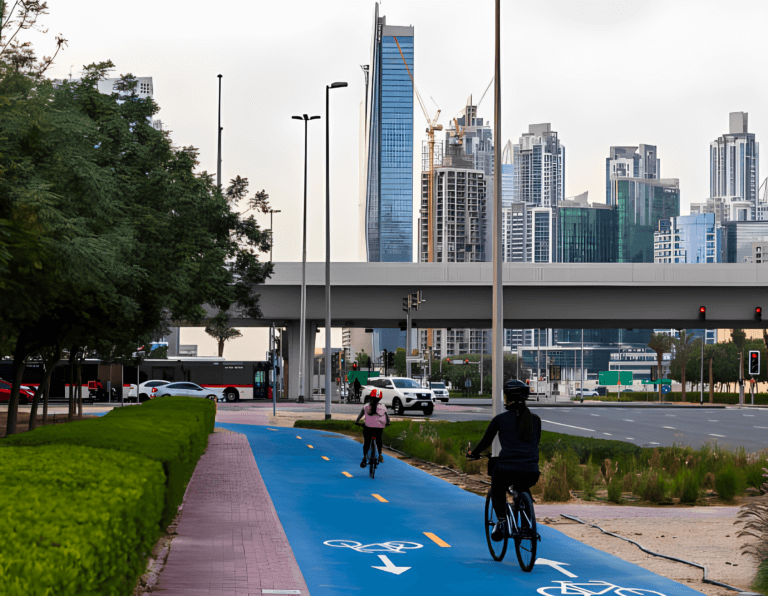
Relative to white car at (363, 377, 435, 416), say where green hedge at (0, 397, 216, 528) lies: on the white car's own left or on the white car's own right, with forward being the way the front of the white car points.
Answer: on the white car's own right

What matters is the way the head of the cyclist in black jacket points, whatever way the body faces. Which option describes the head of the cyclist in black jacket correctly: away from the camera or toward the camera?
away from the camera

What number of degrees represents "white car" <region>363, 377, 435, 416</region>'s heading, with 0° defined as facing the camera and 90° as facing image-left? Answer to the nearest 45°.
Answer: approximately 315°

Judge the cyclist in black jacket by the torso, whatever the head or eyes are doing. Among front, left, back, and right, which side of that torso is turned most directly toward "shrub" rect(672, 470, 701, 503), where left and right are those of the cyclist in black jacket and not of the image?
right

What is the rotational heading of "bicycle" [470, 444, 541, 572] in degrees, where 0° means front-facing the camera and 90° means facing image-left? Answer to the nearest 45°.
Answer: approximately 135°

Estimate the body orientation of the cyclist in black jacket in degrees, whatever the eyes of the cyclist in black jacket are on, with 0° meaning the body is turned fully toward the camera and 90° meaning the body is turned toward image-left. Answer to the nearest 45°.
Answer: approximately 135°

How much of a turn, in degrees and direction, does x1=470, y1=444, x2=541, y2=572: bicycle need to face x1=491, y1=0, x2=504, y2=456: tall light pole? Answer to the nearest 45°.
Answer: approximately 45° to its right

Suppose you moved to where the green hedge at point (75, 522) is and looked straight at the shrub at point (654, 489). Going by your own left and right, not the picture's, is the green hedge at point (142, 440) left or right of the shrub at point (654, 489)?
left

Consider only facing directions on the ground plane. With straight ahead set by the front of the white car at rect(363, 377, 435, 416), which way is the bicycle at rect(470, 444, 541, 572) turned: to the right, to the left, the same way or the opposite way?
the opposite way
